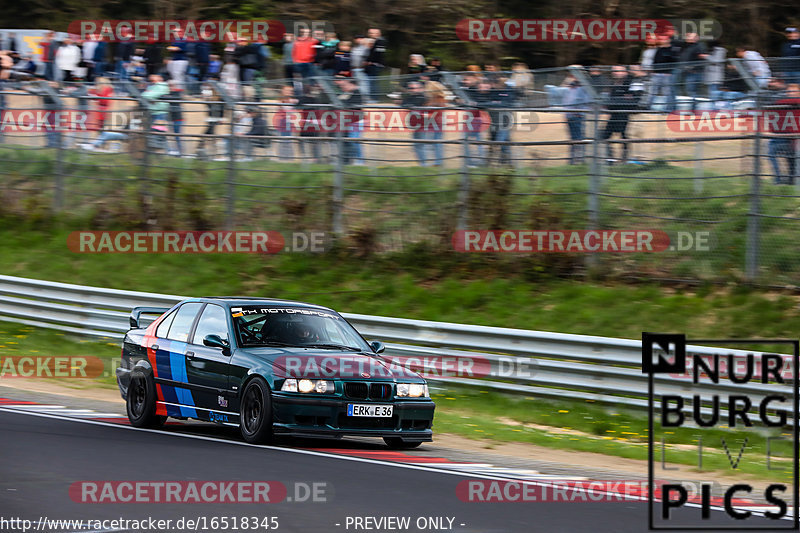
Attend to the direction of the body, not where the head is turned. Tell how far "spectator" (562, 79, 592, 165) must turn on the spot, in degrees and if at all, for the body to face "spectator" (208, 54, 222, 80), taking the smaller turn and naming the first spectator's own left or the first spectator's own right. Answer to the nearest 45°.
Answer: approximately 135° to the first spectator's own right

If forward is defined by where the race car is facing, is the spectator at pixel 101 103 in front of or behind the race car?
behind

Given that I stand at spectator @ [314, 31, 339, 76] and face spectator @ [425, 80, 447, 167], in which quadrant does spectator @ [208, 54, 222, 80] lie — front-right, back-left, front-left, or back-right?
back-right

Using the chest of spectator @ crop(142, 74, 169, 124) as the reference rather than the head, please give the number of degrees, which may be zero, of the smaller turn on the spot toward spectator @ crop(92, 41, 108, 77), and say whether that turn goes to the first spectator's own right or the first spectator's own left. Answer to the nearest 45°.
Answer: approximately 180°

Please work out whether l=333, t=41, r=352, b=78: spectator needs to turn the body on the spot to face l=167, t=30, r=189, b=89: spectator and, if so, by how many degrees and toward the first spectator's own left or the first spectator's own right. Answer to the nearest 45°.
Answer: approximately 135° to the first spectator's own right

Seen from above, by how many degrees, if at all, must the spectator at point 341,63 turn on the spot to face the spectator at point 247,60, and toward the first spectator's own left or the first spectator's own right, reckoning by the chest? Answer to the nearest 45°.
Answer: approximately 135° to the first spectator's own right

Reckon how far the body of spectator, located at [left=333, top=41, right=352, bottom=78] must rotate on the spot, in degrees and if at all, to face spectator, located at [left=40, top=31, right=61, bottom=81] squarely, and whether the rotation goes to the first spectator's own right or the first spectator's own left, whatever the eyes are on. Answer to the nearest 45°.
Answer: approximately 135° to the first spectator's own right

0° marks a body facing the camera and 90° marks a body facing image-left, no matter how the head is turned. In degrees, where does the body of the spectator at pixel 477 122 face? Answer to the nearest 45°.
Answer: approximately 0°

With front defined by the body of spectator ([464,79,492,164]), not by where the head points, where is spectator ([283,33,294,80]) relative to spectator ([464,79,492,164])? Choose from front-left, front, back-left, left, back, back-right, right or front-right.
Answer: back-right

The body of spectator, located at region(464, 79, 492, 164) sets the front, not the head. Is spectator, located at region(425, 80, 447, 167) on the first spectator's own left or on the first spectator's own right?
on the first spectator's own right

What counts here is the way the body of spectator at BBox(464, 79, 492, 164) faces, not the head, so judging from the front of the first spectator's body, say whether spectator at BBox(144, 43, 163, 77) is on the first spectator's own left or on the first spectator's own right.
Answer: on the first spectator's own right

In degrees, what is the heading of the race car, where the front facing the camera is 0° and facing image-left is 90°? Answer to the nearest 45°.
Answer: approximately 315°

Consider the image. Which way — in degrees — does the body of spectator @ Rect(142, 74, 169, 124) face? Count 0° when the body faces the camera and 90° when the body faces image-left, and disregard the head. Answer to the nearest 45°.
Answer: approximately 0°

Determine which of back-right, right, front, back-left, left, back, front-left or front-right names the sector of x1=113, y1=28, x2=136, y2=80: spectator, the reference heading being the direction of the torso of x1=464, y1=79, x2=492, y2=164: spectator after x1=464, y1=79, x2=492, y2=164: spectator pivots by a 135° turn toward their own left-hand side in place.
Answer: left

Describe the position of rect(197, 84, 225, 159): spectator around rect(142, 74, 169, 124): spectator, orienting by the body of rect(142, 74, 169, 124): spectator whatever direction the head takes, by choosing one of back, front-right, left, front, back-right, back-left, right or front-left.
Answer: front-left

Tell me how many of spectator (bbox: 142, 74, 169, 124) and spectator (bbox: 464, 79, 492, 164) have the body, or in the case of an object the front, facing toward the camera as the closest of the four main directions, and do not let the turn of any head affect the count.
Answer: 2
